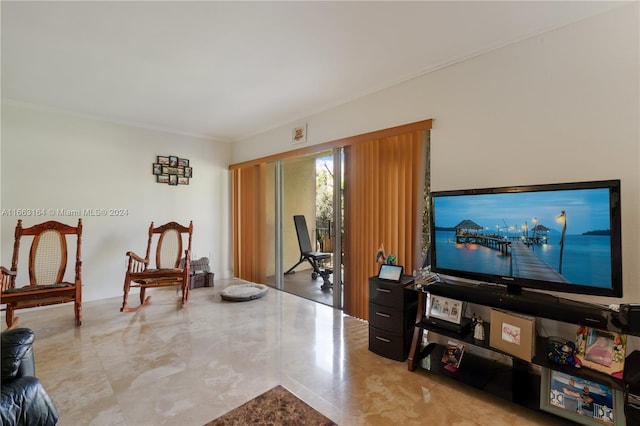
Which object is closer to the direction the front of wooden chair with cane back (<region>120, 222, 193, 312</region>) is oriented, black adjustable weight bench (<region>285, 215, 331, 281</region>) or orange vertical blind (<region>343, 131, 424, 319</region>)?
the orange vertical blind

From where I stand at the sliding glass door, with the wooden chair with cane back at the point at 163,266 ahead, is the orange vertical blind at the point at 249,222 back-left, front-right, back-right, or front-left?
front-right

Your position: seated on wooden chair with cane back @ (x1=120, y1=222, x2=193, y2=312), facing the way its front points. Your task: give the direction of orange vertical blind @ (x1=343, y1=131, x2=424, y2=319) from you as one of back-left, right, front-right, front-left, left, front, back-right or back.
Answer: left

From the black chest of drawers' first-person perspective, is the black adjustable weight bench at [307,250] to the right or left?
on its right

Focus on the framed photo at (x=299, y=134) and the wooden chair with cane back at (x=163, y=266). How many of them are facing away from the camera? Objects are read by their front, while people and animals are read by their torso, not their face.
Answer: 0

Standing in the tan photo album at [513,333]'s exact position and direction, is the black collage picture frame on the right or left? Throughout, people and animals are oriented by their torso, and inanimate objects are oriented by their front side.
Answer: on its right

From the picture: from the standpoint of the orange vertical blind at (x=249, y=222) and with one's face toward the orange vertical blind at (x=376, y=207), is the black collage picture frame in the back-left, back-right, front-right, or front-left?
back-right

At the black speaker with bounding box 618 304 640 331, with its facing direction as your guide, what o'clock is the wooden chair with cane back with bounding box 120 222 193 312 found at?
The wooden chair with cane back is roughly at 1 o'clock from the black speaker.

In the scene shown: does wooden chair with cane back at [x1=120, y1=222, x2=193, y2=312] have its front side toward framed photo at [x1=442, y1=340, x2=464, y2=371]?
no

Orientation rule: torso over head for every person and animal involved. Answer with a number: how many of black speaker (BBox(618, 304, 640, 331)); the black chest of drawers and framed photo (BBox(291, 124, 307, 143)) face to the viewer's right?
0

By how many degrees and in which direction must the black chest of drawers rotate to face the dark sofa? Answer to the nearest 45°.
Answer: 0° — it already faces it

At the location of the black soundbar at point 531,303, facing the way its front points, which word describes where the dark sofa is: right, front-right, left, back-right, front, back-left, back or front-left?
front

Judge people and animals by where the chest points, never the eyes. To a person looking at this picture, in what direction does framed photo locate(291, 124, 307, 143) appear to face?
facing the viewer and to the left of the viewer

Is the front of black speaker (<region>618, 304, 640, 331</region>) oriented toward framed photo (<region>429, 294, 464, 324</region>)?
no

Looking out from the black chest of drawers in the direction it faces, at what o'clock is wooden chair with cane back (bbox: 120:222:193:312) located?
The wooden chair with cane back is roughly at 2 o'clock from the black chest of drawers.
